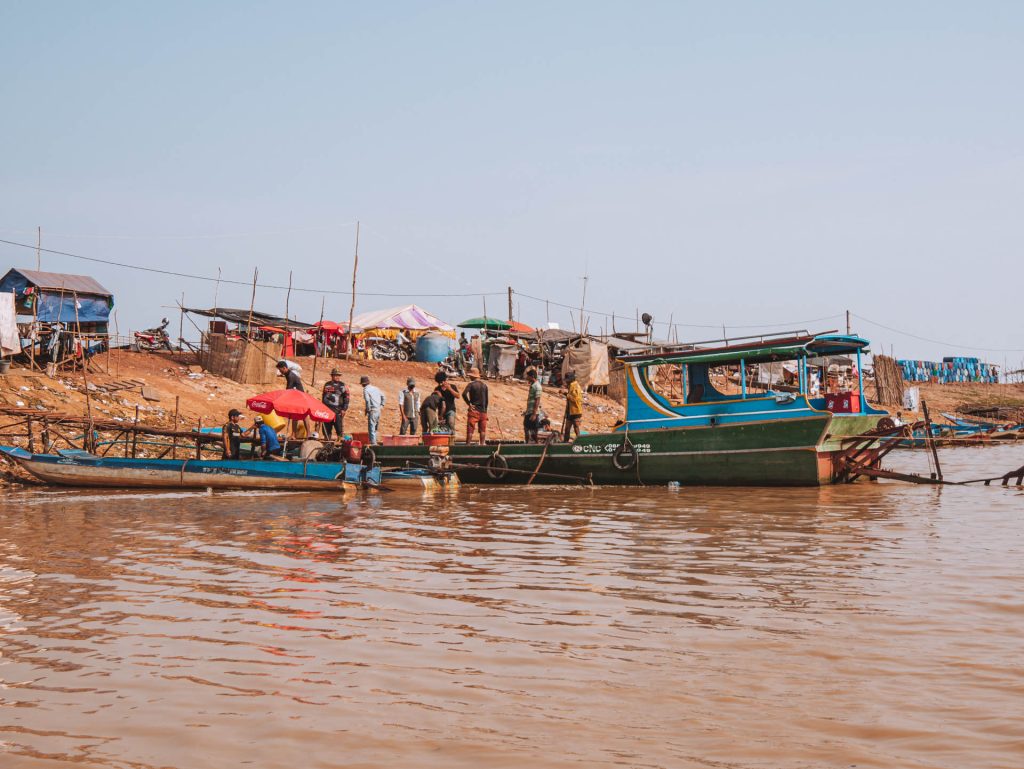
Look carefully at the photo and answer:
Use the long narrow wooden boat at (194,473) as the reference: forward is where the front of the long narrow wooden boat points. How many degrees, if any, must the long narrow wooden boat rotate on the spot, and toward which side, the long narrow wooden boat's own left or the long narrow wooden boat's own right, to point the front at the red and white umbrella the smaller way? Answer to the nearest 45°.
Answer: approximately 180°

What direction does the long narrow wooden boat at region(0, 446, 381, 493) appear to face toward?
to the viewer's left

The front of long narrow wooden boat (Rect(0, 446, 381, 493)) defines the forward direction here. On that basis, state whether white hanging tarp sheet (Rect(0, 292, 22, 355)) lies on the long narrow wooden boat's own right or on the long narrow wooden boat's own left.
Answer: on the long narrow wooden boat's own right

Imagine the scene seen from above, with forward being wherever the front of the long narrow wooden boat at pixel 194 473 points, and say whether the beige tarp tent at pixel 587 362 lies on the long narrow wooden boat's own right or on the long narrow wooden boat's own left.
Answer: on the long narrow wooden boat's own right

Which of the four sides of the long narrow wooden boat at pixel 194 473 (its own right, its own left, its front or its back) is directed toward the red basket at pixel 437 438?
back

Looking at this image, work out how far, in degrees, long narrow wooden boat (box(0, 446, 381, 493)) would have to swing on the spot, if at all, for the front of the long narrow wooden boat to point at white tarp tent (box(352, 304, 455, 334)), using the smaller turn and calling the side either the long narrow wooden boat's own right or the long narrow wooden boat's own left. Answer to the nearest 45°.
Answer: approximately 90° to the long narrow wooden boat's own right
